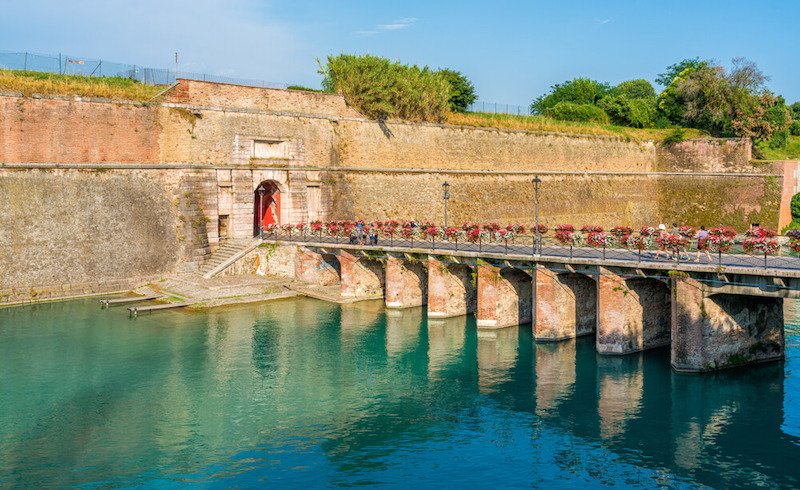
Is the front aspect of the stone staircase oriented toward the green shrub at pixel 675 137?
no

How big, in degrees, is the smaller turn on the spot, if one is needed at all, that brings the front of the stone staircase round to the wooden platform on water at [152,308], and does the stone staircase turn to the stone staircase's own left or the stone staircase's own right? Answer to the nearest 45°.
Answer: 0° — it already faces it

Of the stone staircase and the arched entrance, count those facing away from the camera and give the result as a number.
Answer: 0

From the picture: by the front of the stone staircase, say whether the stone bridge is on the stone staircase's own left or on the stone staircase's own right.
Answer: on the stone staircase's own left

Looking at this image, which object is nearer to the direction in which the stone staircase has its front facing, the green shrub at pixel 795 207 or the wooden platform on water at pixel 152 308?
the wooden platform on water

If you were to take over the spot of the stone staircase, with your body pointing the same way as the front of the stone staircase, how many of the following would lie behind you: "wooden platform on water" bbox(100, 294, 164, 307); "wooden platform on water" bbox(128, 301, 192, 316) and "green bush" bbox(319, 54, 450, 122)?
1

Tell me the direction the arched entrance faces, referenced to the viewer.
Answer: facing the viewer and to the right of the viewer

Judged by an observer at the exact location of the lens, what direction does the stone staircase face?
facing the viewer and to the left of the viewer

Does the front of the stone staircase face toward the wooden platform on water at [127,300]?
yes

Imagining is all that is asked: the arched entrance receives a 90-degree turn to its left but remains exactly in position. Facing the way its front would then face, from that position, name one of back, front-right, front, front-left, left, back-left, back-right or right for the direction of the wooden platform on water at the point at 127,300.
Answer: back

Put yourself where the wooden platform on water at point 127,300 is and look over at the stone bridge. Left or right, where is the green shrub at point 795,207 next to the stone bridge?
left

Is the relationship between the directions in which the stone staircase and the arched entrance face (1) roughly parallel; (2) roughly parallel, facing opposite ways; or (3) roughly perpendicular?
roughly perpendicular

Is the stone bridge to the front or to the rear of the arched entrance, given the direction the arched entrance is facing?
to the front

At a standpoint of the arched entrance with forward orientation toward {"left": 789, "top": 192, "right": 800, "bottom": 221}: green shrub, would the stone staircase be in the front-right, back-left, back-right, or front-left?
back-right
